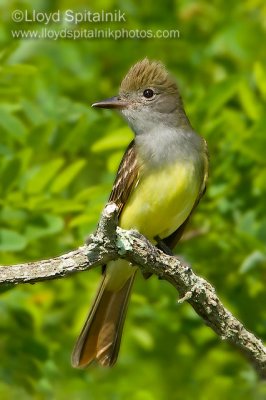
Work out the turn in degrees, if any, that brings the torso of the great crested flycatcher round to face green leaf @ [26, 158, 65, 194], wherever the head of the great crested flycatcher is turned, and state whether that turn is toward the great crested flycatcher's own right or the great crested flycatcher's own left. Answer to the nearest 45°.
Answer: approximately 135° to the great crested flycatcher's own right

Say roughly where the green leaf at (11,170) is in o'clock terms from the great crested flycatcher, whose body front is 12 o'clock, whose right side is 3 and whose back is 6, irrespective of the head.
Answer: The green leaf is roughly at 4 o'clock from the great crested flycatcher.
